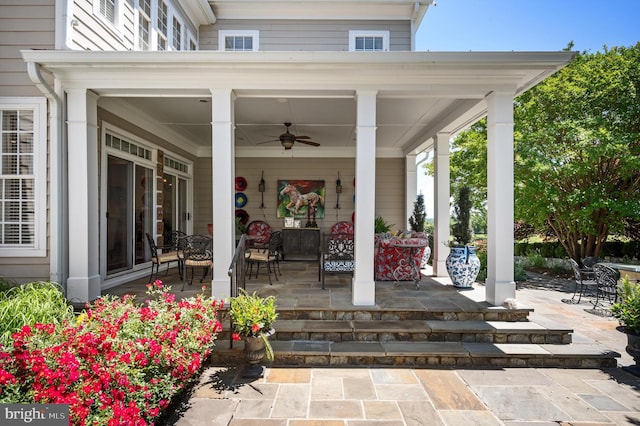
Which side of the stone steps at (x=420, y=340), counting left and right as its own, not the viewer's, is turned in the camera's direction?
front

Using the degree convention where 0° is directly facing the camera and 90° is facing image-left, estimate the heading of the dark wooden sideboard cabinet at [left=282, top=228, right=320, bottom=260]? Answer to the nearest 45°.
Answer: approximately 0°

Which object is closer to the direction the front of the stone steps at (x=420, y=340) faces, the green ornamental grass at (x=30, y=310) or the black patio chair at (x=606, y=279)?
the green ornamental grass

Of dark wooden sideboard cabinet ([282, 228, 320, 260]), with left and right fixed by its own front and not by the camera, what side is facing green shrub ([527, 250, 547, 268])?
left

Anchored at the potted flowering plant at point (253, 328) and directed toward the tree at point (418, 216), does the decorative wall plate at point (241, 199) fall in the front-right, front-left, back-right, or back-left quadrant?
front-left

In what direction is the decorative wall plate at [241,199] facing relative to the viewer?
toward the camera

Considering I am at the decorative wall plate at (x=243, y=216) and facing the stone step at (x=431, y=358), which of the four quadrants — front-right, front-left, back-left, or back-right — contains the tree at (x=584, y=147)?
front-left

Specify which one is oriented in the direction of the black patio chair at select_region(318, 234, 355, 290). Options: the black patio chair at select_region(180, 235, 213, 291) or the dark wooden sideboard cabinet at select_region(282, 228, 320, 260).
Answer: the dark wooden sideboard cabinet

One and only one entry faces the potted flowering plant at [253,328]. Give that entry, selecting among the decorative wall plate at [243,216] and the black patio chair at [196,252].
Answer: the decorative wall plate

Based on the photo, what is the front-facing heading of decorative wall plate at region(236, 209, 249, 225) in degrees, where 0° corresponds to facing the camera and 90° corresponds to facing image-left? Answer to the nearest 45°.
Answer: approximately 0°

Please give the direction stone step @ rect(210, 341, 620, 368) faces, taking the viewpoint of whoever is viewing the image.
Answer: facing the viewer
